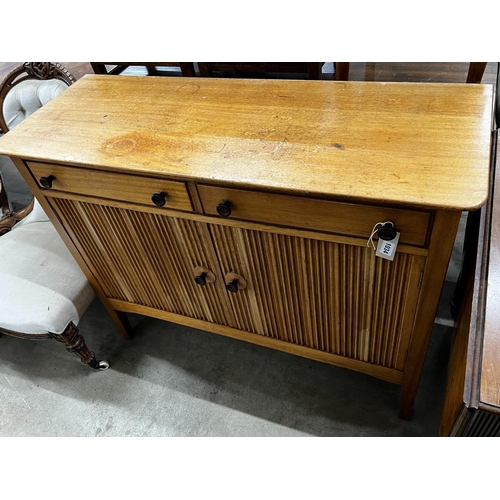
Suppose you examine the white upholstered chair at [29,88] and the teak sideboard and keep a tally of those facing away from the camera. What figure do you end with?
0

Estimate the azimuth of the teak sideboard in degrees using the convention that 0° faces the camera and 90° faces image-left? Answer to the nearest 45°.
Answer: approximately 45°
